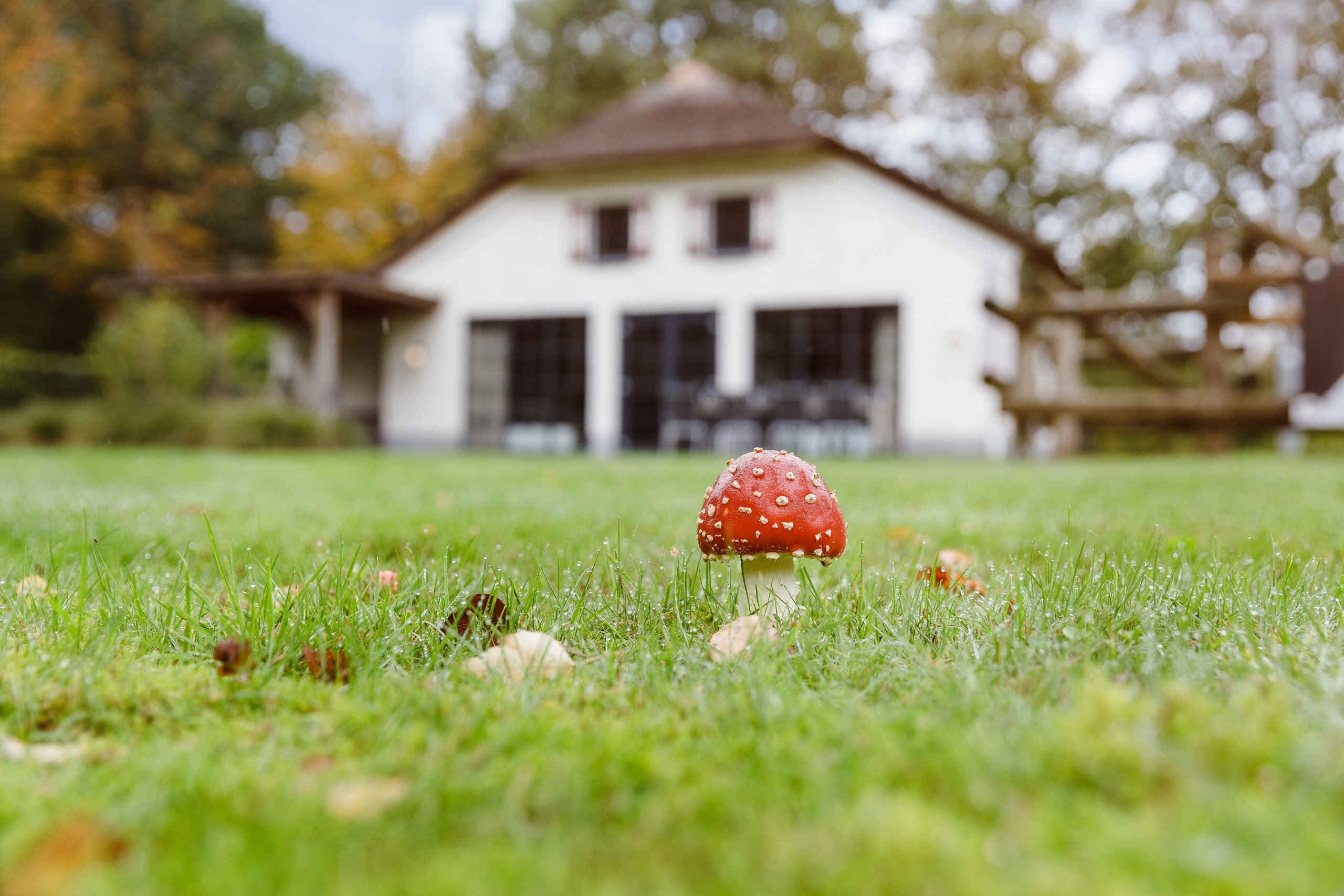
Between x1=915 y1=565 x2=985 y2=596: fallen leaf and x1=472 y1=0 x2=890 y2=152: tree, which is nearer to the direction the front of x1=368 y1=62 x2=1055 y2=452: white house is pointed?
the fallen leaf

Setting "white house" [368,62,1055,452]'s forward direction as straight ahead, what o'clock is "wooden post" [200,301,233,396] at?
The wooden post is roughly at 3 o'clock from the white house.

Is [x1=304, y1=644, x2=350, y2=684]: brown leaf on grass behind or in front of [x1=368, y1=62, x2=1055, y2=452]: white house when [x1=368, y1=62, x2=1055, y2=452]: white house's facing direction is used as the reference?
in front

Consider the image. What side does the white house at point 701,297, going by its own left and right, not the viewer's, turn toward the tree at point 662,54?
back

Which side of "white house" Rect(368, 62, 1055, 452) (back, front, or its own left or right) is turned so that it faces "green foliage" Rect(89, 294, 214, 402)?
right

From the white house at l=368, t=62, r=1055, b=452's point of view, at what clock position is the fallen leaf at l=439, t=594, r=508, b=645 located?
The fallen leaf is roughly at 12 o'clock from the white house.

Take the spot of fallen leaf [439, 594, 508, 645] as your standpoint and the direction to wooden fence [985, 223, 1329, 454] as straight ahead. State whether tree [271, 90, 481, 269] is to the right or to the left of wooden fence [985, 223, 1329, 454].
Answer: left

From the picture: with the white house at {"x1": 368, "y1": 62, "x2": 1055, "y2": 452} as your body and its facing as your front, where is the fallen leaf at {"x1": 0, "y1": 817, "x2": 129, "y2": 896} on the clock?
The fallen leaf is roughly at 12 o'clock from the white house.

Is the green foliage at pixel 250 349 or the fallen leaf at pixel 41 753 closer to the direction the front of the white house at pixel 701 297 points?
the fallen leaf

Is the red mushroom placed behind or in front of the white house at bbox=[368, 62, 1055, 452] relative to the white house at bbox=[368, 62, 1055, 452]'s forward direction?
in front

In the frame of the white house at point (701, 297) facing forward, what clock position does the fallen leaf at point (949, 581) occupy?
The fallen leaf is roughly at 12 o'clock from the white house.

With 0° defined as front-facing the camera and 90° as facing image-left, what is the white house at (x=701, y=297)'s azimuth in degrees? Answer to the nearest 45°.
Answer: approximately 0°

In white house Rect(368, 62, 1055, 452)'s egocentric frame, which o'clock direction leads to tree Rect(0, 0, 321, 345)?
The tree is roughly at 4 o'clock from the white house.

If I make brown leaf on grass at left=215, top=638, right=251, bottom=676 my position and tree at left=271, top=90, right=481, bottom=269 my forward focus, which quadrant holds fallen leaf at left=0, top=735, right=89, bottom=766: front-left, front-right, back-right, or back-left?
back-left

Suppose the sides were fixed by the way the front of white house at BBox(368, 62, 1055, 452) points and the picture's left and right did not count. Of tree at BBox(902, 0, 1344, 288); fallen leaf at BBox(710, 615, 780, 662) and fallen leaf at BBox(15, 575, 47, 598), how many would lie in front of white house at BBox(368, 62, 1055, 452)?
2
